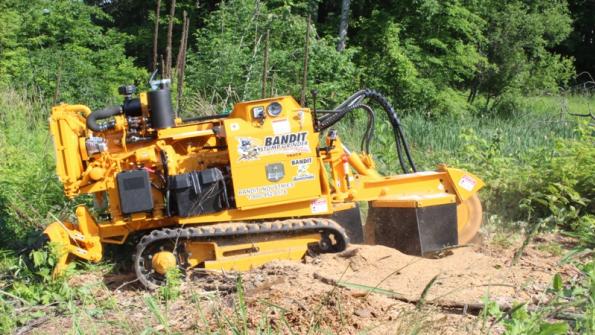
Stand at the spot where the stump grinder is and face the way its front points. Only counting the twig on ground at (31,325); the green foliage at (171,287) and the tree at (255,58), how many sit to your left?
1

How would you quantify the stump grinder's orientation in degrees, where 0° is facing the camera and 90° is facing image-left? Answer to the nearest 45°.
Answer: approximately 270°

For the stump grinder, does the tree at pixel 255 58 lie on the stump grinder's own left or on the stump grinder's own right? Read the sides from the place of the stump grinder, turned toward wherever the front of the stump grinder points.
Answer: on the stump grinder's own left

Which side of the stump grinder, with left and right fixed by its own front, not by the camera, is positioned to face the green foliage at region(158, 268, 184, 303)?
right

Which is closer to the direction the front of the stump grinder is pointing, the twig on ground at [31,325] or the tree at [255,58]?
the tree

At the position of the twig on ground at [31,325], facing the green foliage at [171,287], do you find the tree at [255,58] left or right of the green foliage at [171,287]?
left

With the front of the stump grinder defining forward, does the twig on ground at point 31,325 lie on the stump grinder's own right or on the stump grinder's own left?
on the stump grinder's own right
